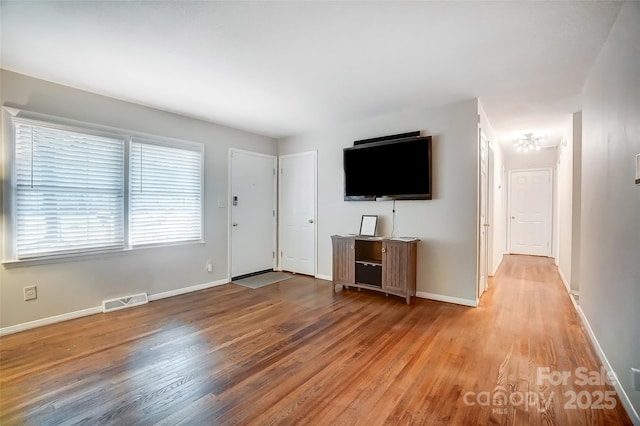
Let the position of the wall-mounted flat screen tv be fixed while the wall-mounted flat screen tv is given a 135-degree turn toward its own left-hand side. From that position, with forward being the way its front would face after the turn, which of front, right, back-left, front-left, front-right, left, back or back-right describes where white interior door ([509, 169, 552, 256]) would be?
front-left

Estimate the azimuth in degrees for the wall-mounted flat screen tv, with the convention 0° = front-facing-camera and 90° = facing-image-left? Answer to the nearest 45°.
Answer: approximately 45°

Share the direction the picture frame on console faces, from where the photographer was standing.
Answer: facing the viewer and to the left of the viewer

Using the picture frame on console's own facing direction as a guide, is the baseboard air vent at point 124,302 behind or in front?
in front

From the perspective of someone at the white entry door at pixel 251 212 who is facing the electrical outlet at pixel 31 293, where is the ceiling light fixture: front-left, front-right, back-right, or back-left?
back-left

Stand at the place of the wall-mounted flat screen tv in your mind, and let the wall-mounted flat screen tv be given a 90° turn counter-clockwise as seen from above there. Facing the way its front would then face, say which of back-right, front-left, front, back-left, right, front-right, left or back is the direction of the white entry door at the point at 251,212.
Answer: back-right

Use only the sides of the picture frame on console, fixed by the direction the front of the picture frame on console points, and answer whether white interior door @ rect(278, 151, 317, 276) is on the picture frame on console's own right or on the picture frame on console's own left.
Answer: on the picture frame on console's own right

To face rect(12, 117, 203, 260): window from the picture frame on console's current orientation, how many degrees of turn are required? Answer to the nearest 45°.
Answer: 0° — it already faces it

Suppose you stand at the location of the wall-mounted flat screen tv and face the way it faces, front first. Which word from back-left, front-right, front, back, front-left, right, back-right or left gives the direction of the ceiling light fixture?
back

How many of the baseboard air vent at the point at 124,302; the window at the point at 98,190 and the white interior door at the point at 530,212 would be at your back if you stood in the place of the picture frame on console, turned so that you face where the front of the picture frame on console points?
1

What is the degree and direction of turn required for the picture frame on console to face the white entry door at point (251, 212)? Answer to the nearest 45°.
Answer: approximately 45° to its right

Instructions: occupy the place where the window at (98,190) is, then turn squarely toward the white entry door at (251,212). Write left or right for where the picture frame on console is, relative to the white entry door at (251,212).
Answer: right

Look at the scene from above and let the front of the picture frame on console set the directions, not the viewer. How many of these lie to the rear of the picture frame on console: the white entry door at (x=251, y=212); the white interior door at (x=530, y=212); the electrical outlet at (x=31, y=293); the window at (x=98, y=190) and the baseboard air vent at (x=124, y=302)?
1

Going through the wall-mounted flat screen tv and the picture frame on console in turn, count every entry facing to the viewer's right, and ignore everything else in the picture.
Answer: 0

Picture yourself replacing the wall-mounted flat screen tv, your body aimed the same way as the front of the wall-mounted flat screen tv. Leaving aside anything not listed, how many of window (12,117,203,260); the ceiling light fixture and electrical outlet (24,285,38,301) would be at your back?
1
